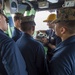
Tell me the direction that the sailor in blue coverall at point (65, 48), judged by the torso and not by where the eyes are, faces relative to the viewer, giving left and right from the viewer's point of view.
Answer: facing away from the viewer and to the left of the viewer

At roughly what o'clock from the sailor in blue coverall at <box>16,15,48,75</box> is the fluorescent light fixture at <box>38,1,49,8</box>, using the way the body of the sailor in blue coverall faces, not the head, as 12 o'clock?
The fluorescent light fixture is roughly at 11 o'clock from the sailor in blue coverall.

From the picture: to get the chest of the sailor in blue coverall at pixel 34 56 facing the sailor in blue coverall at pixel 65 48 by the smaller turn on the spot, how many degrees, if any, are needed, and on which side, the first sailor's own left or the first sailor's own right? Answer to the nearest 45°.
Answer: approximately 90° to the first sailor's own right

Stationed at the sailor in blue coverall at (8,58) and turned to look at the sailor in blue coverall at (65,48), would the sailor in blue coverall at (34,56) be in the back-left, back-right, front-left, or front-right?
front-left

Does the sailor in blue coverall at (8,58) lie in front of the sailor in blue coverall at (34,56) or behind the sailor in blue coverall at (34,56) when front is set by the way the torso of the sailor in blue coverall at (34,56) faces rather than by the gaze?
behind

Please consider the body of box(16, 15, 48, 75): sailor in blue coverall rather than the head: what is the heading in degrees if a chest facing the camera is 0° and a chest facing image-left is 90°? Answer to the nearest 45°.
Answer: approximately 225°

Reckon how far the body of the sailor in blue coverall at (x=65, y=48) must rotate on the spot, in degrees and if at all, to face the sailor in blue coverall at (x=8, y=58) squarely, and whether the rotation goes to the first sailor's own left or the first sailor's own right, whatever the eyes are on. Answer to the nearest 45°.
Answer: approximately 45° to the first sailor's own left

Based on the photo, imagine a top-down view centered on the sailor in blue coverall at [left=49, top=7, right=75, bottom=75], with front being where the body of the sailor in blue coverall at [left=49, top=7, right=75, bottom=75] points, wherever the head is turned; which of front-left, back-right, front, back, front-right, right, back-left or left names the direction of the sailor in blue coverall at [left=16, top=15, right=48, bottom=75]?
front

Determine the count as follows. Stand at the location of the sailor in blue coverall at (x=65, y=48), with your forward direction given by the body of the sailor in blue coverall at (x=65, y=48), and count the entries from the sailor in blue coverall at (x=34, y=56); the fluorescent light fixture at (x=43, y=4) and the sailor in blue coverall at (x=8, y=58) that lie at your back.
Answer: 0

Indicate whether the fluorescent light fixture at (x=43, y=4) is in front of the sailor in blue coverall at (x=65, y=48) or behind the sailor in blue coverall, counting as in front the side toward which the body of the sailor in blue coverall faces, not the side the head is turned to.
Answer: in front

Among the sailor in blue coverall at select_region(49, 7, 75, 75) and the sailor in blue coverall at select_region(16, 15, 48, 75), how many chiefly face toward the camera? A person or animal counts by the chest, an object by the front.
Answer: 0

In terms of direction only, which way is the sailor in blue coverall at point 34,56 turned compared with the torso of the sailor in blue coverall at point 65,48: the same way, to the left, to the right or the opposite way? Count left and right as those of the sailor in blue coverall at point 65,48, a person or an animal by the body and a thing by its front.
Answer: to the right
